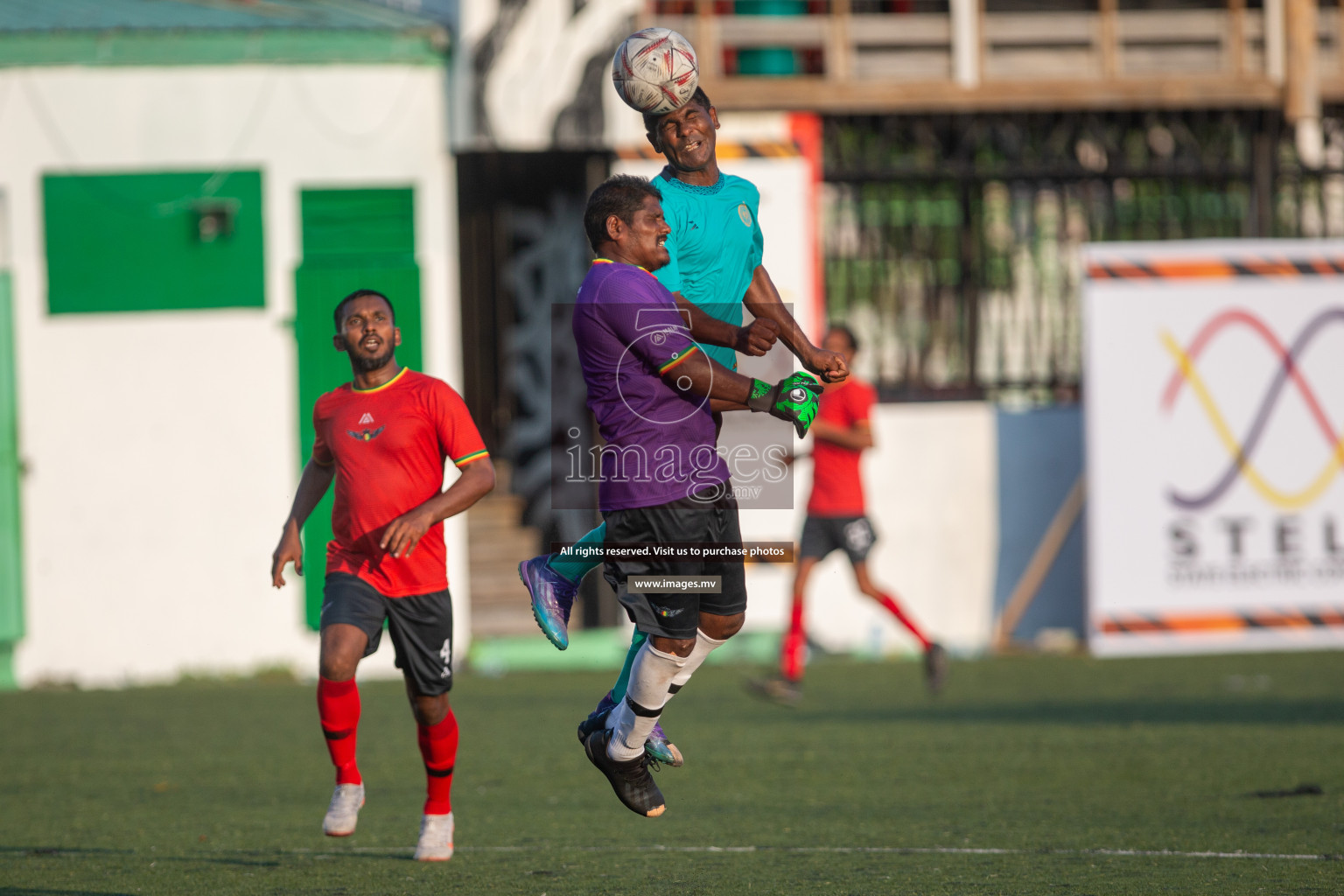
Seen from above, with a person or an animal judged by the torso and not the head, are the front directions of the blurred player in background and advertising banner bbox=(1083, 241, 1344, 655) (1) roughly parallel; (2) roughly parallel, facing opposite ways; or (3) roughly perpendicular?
roughly perpendicular

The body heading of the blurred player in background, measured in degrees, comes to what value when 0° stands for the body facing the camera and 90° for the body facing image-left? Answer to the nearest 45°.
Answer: approximately 90°

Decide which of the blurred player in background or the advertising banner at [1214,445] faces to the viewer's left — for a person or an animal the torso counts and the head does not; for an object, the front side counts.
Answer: the blurred player in background

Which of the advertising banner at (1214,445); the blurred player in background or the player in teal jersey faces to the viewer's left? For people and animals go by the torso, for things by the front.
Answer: the blurred player in background

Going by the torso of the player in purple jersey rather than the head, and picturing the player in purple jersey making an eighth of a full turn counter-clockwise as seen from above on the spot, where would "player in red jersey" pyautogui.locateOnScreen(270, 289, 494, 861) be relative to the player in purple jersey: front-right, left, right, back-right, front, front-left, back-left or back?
left

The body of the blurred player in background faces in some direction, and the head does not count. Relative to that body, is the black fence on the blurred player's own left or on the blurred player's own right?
on the blurred player's own right

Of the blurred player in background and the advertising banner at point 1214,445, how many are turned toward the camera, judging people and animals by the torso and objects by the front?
1

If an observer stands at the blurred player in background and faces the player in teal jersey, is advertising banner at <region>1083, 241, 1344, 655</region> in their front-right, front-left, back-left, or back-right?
back-left

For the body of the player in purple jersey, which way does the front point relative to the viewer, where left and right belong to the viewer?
facing to the right of the viewer
